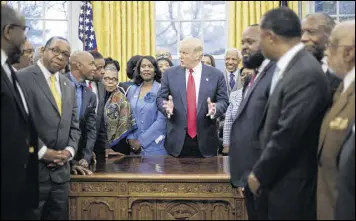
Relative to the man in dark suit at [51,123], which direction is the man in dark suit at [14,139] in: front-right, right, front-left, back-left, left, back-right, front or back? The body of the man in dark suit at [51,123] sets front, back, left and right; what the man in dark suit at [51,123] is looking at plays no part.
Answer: front-right

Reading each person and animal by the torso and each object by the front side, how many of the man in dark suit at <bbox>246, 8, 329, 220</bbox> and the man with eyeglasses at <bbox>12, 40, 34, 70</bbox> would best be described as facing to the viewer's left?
1

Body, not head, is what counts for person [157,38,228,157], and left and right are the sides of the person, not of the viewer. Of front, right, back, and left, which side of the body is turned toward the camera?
front

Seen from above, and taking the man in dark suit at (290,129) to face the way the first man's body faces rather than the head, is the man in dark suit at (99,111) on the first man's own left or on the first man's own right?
on the first man's own right

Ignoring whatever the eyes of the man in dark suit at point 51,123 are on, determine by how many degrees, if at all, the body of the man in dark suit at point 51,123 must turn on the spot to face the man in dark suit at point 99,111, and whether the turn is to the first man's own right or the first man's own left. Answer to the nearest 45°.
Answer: approximately 135° to the first man's own left

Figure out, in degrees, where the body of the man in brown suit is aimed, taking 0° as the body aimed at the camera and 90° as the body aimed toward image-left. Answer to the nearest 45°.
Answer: approximately 45°

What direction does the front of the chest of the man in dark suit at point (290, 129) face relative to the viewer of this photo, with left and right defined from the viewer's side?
facing to the left of the viewer

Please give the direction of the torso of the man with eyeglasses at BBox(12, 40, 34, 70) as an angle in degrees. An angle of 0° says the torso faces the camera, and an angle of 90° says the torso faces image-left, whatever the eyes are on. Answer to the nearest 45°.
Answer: approximately 315°

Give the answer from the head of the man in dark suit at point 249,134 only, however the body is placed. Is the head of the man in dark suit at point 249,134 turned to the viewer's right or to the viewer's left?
to the viewer's left
